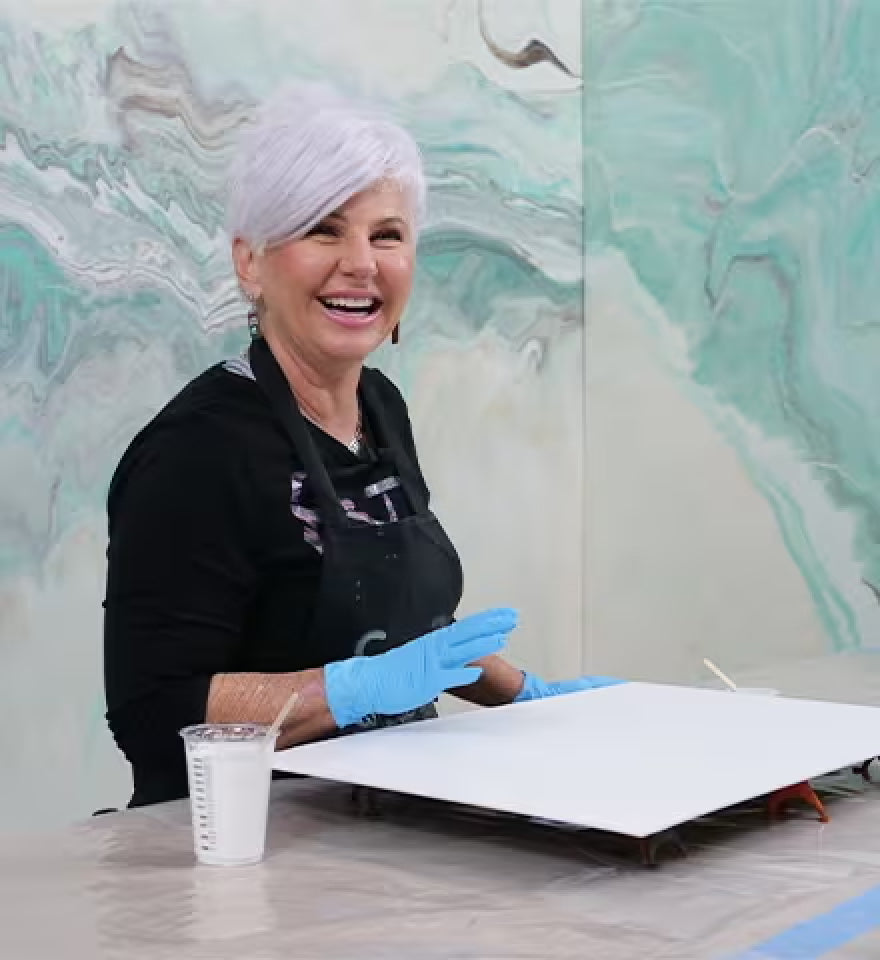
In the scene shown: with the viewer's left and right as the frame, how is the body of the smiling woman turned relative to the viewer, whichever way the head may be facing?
facing the viewer and to the right of the viewer

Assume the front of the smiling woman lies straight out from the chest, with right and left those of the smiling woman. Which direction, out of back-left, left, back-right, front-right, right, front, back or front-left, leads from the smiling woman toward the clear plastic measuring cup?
front-right

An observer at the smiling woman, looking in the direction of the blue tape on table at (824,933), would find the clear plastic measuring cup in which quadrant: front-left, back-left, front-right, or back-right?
front-right

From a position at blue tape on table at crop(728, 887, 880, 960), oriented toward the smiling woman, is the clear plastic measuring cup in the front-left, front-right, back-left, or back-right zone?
front-left

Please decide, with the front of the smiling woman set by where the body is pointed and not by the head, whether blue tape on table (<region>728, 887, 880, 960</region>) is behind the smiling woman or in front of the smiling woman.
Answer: in front
